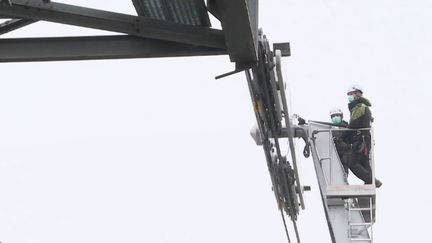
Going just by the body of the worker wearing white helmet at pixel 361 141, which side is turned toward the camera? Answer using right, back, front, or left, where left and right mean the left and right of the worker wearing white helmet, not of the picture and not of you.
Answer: left

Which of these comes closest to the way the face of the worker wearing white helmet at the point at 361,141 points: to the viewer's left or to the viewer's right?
to the viewer's left

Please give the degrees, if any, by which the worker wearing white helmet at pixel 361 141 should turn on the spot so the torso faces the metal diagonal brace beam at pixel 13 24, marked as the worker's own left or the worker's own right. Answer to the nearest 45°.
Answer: approximately 45° to the worker's own left
